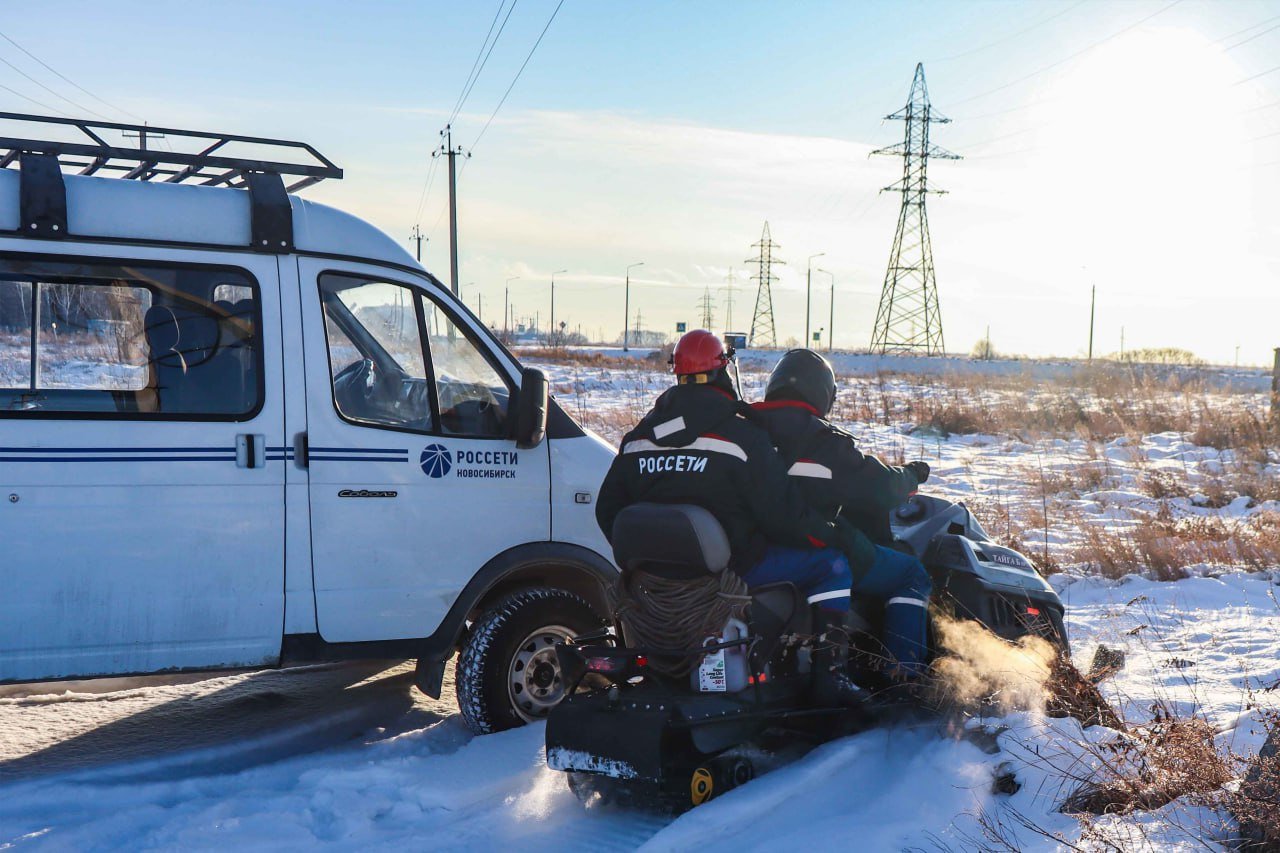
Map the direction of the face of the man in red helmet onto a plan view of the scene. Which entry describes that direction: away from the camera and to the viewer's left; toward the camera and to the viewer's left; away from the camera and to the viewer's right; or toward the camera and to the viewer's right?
away from the camera and to the viewer's right

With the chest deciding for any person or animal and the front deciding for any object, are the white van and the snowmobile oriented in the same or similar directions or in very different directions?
same or similar directions

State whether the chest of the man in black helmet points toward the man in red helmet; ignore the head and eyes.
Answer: no

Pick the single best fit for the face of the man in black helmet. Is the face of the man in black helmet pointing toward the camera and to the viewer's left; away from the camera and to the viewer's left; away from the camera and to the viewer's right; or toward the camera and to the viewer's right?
away from the camera and to the viewer's right

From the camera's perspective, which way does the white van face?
to the viewer's right

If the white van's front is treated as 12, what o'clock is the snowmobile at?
The snowmobile is roughly at 1 o'clock from the white van.

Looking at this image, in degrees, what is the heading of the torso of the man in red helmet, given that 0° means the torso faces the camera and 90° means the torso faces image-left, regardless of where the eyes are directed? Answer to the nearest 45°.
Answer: approximately 225°

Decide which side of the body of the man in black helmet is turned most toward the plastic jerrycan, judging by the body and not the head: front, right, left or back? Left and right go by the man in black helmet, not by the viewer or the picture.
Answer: back

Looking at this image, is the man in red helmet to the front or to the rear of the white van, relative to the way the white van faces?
to the front

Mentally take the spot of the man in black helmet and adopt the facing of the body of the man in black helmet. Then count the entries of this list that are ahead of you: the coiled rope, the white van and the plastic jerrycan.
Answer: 0

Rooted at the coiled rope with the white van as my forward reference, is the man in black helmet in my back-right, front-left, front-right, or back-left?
back-right

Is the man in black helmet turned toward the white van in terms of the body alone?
no

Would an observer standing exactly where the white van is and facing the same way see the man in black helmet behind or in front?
in front
